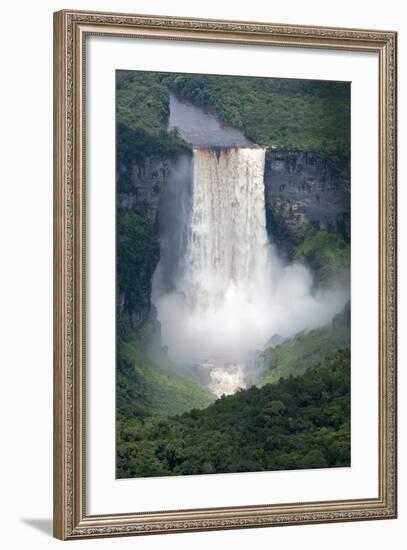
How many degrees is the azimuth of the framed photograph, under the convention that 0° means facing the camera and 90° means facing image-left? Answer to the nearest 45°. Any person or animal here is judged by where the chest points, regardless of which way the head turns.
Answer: approximately 315°
